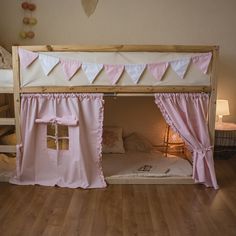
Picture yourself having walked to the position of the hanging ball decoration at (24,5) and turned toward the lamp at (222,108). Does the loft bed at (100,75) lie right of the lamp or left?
right

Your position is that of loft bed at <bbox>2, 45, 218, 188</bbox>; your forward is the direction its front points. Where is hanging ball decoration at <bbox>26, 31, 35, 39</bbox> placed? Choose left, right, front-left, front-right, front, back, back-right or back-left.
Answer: back-right

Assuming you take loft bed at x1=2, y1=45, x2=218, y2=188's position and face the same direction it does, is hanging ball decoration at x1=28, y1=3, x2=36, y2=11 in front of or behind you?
behind

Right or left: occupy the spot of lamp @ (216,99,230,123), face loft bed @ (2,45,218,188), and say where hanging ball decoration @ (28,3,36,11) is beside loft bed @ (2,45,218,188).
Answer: right

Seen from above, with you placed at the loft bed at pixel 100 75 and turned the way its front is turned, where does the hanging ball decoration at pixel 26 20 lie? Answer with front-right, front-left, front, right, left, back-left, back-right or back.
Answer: back-right

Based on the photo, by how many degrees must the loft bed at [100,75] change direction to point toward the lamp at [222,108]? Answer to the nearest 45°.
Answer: approximately 135° to its left

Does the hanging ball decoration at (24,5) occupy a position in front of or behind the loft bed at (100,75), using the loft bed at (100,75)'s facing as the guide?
behind

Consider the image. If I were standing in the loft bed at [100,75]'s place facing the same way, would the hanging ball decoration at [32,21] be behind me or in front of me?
behind
